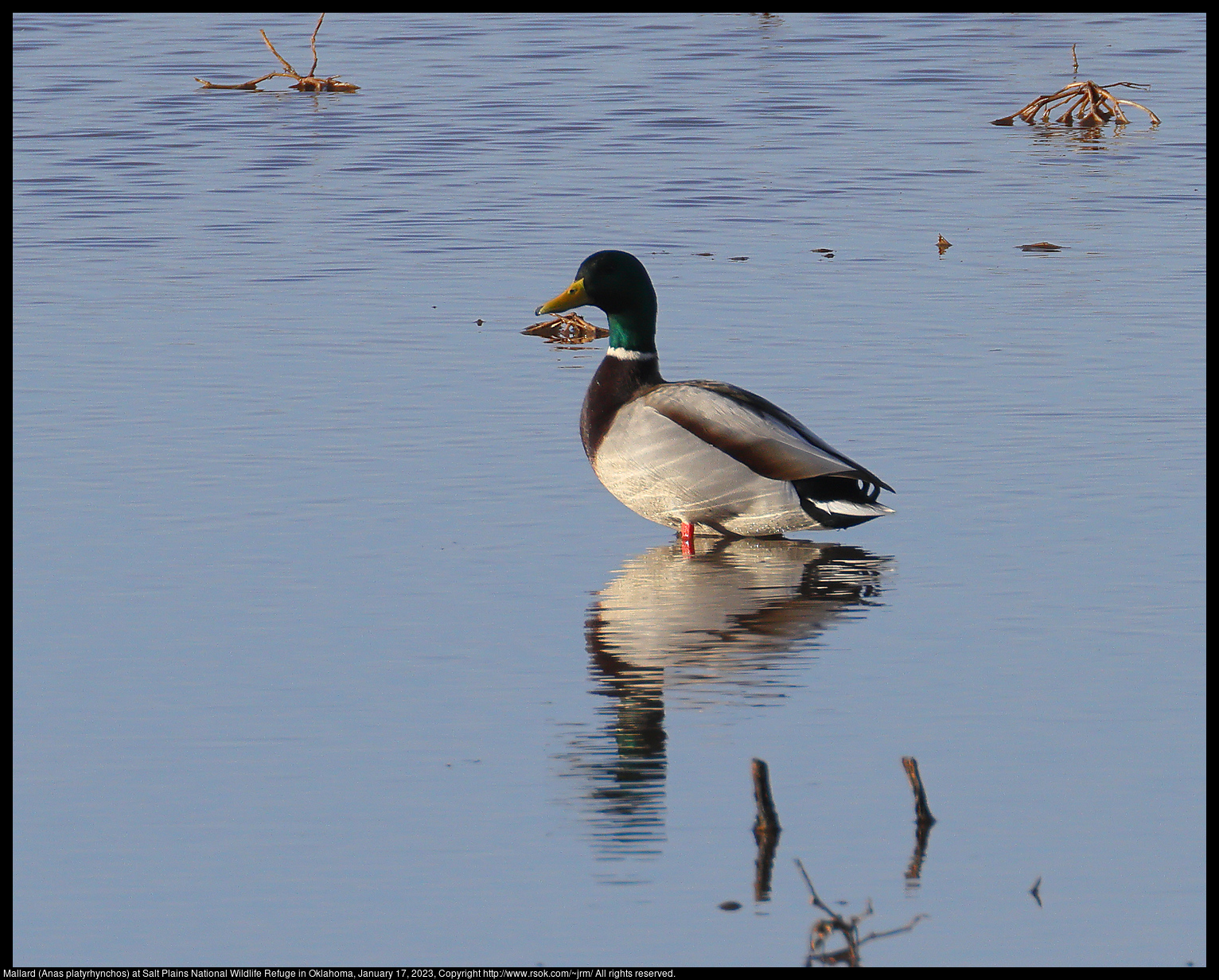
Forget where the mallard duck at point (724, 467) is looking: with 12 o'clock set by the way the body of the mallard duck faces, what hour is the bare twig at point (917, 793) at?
The bare twig is roughly at 9 o'clock from the mallard duck.

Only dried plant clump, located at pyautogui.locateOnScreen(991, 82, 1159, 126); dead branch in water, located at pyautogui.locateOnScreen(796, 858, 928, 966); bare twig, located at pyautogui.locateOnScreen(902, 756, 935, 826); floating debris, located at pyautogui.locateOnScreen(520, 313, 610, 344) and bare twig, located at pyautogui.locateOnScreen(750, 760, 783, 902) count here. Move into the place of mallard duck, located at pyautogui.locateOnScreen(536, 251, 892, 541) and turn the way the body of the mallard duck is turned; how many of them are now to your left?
3

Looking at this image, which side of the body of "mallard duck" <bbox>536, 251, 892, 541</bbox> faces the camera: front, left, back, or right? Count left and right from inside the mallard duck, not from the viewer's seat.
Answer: left

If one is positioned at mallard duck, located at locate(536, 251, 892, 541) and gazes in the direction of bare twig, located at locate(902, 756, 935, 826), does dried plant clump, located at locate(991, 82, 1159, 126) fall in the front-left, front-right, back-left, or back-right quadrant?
back-left

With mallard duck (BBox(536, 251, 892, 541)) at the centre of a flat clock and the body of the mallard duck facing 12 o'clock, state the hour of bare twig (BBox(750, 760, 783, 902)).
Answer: The bare twig is roughly at 9 o'clock from the mallard duck.

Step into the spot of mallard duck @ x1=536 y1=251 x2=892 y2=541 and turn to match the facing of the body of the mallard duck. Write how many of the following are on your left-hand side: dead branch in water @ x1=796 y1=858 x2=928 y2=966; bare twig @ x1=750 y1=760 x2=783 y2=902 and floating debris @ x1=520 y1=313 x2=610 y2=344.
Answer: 2

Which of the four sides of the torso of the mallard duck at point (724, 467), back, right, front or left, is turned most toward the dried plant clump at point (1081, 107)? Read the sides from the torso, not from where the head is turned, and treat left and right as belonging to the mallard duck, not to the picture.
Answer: right

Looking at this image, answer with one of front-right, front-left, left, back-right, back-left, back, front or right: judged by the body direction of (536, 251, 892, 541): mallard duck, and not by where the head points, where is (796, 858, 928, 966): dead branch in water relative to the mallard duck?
left

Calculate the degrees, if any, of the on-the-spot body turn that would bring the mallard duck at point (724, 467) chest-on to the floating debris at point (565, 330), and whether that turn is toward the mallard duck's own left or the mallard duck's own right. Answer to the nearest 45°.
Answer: approximately 90° to the mallard duck's own right

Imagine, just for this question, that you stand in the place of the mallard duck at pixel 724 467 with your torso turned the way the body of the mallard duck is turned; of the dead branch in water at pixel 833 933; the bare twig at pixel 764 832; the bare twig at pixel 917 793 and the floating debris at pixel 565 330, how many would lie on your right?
1
